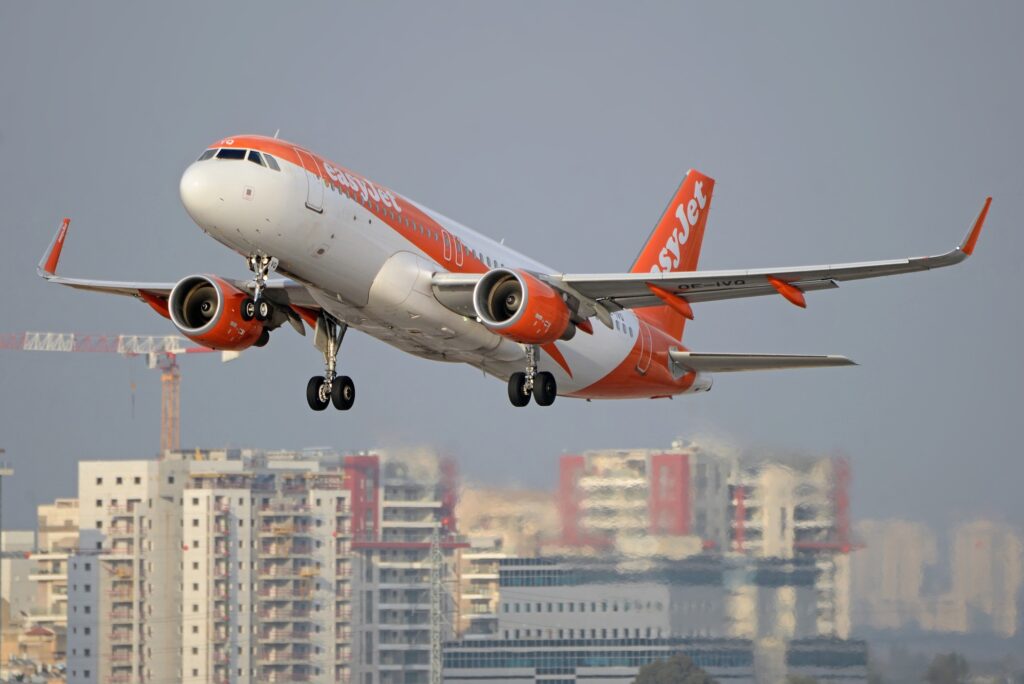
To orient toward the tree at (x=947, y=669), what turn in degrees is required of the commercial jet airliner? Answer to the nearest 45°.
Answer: approximately 180°

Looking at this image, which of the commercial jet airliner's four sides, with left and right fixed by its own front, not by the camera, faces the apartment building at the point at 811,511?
back

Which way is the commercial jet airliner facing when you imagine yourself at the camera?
facing the viewer and to the left of the viewer
